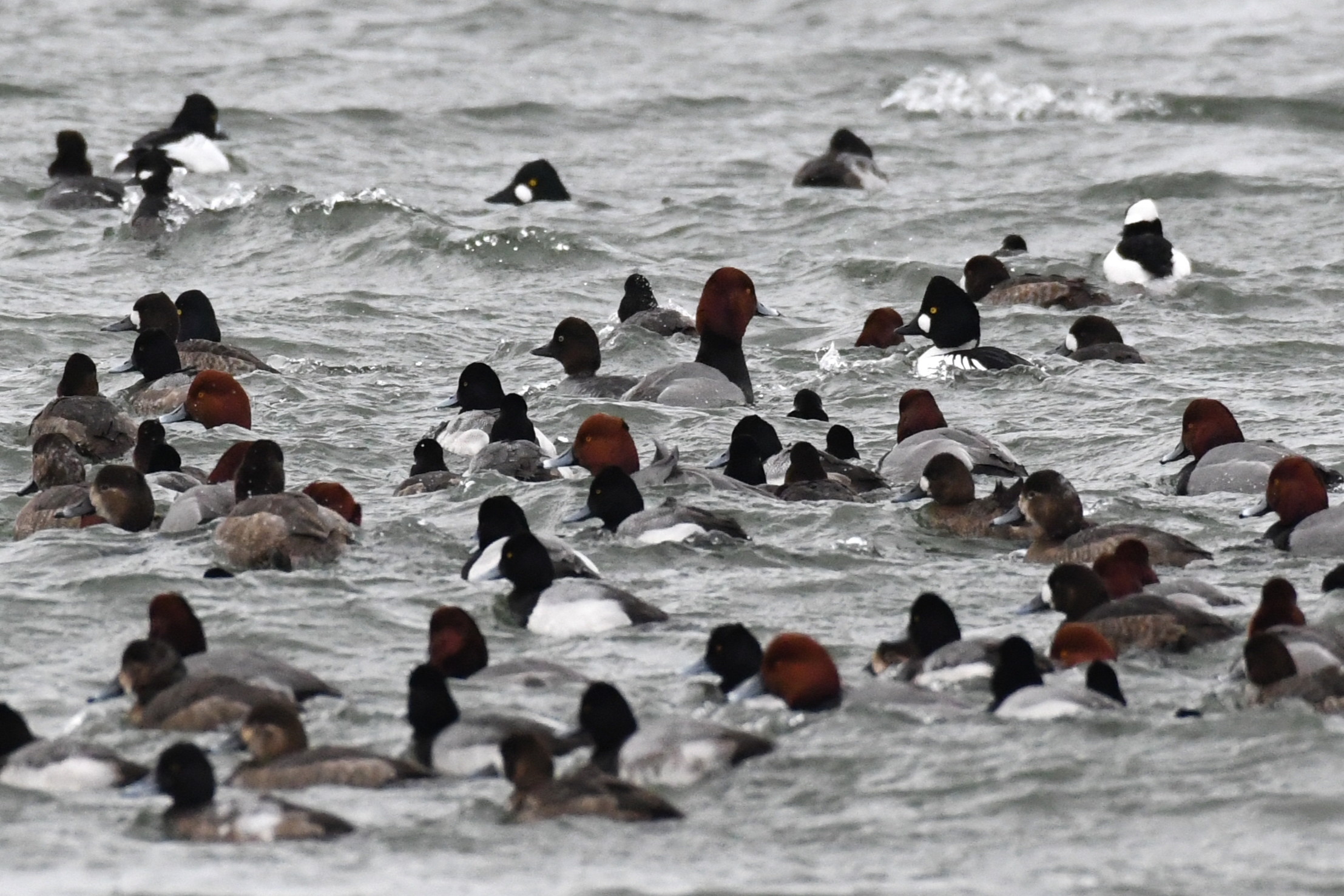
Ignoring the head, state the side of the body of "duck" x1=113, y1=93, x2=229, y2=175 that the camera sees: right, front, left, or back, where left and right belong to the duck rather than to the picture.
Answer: right

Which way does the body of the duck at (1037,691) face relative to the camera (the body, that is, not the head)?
to the viewer's left

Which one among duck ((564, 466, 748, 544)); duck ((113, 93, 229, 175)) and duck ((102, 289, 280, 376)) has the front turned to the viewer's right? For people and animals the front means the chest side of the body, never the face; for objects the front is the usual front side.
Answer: duck ((113, 93, 229, 175))

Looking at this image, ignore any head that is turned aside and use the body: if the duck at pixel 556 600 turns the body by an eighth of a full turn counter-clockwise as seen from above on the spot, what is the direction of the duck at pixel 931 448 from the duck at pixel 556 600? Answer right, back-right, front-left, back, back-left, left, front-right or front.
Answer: back

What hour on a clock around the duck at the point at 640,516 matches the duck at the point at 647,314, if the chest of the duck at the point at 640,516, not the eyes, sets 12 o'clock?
the duck at the point at 647,314 is roughly at 3 o'clock from the duck at the point at 640,516.

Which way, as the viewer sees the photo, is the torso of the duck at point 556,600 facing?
to the viewer's left

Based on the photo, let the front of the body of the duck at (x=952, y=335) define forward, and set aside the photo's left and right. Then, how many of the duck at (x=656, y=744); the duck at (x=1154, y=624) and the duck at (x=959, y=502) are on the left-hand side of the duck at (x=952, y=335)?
3

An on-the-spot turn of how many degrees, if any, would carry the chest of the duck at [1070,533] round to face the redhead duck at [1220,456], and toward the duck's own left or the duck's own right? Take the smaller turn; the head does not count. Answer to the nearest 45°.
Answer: approximately 135° to the duck's own right

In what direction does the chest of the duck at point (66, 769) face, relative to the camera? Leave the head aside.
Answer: to the viewer's left

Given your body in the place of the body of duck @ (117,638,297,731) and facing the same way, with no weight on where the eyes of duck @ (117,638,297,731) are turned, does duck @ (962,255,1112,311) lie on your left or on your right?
on your right

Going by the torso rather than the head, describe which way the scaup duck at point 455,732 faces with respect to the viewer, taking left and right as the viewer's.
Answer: facing to the left of the viewer

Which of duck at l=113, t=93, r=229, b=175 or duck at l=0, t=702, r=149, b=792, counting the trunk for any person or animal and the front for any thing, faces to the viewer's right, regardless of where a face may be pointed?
duck at l=113, t=93, r=229, b=175
